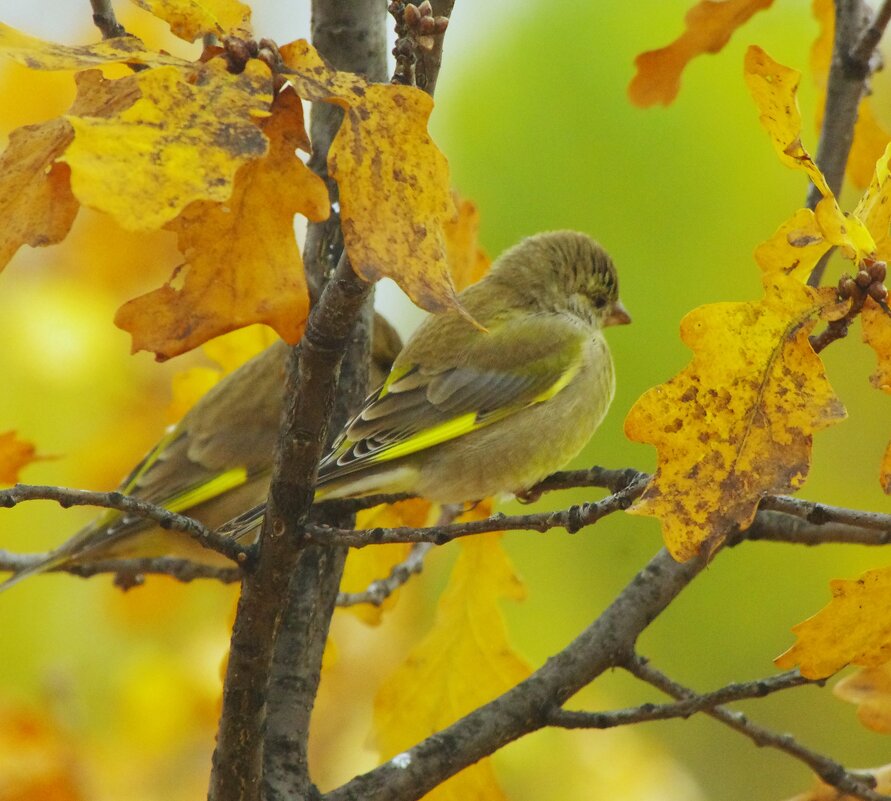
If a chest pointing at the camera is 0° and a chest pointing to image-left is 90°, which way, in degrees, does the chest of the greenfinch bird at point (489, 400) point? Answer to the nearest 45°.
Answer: approximately 270°

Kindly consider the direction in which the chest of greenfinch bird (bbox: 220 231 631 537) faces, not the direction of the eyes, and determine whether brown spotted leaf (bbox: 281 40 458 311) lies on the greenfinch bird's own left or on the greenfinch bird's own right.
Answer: on the greenfinch bird's own right

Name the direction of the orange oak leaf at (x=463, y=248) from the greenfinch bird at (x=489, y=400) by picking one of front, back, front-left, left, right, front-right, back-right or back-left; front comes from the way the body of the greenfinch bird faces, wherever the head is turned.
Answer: left

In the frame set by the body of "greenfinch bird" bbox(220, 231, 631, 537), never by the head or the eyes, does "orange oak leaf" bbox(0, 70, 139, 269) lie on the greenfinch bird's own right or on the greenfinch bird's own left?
on the greenfinch bird's own right

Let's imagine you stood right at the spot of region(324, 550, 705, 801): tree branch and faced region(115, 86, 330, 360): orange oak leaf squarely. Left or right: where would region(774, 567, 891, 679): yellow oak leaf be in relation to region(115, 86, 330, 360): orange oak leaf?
left

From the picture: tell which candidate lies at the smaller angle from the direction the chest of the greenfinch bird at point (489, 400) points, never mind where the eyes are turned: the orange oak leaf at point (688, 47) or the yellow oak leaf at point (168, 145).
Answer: the orange oak leaf
